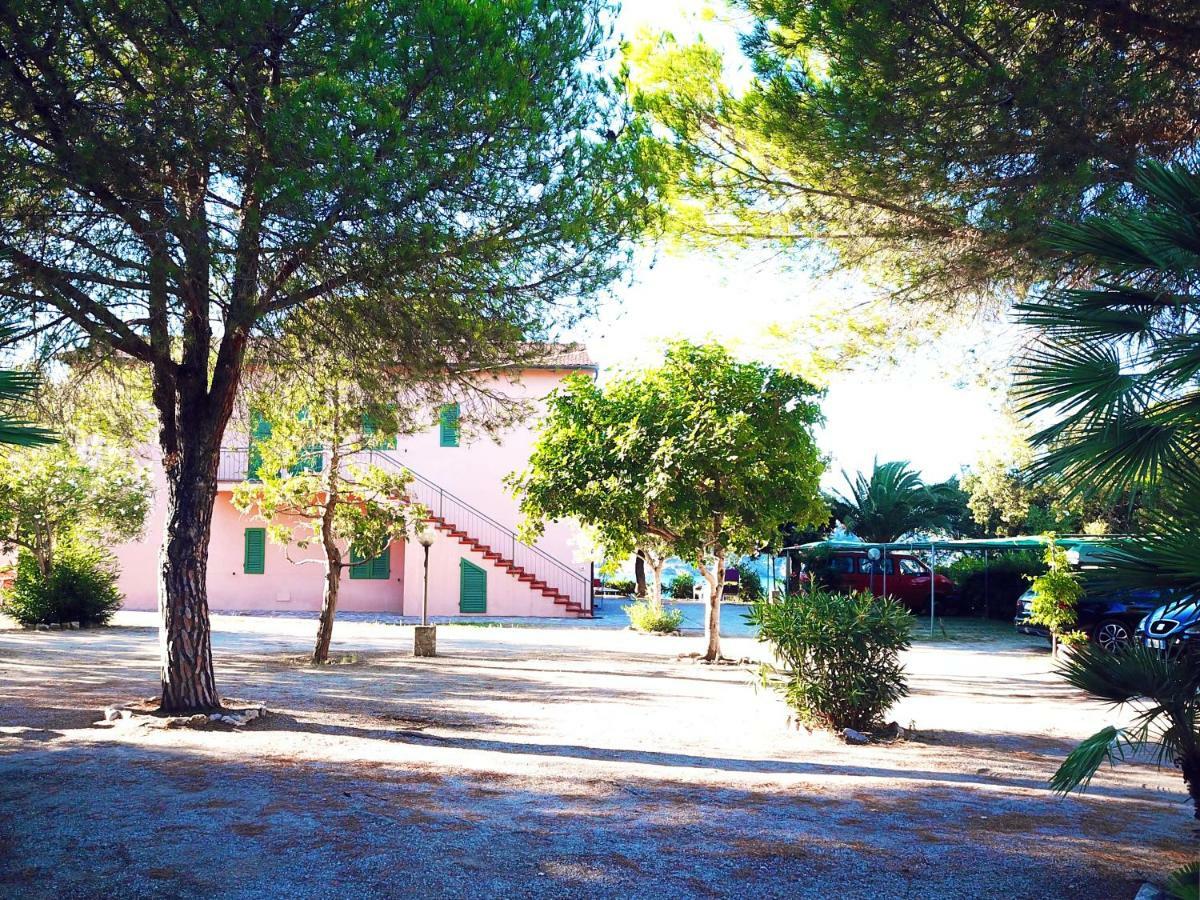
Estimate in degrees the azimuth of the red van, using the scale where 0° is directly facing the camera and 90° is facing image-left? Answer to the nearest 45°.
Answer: approximately 270°

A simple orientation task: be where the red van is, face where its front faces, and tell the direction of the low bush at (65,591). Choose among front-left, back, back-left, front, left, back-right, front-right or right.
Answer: back-right

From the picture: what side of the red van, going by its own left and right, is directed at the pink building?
back

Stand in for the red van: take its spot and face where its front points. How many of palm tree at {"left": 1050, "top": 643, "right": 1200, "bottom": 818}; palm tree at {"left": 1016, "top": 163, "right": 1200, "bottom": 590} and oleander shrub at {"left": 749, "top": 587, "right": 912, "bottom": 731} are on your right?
3

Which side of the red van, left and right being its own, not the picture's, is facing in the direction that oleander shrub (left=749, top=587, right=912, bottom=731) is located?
right

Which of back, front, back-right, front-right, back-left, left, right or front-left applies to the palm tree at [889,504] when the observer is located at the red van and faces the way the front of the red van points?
left

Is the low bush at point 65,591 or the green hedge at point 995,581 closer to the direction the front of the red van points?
the green hedge

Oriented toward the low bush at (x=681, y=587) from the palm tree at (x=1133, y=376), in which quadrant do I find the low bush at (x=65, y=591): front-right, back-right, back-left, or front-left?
front-left

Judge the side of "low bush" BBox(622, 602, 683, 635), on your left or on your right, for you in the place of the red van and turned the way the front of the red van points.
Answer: on your right
